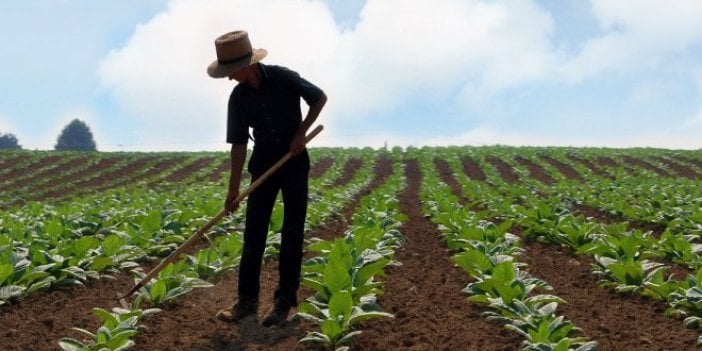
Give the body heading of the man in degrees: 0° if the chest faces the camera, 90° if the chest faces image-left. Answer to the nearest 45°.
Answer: approximately 45°
